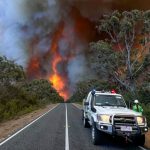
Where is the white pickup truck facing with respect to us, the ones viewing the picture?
facing the viewer and to the right of the viewer
